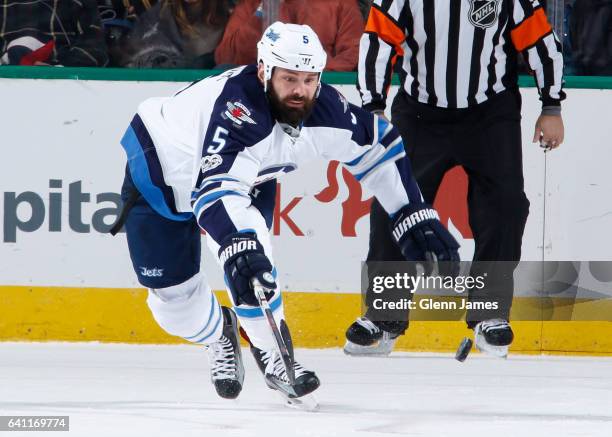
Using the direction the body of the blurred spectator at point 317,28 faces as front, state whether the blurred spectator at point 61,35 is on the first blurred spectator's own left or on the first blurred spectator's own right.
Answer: on the first blurred spectator's own right

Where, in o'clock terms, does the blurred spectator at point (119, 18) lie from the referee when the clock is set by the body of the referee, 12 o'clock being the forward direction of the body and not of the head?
The blurred spectator is roughly at 4 o'clock from the referee.

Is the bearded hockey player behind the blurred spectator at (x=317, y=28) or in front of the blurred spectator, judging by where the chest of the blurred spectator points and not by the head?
in front

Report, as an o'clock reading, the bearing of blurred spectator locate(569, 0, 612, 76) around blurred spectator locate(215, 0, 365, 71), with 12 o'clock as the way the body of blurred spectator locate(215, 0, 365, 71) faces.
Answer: blurred spectator locate(569, 0, 612, 76) is roughly at 9 o'clock from blurred spectator locate(215, 0, 365, 71).

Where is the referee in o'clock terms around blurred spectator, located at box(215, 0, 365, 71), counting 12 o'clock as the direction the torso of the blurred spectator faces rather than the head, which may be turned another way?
The referee is roughly at 11 o'clock from the blurred spectator.

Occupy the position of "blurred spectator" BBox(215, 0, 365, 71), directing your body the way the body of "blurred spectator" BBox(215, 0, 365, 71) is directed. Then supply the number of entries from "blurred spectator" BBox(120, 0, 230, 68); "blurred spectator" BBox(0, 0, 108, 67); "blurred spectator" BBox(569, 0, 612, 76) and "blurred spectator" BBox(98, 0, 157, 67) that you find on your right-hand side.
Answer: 3

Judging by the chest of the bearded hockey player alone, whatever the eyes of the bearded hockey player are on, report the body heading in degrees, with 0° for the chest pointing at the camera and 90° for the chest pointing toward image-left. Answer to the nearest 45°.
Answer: approximately 315°

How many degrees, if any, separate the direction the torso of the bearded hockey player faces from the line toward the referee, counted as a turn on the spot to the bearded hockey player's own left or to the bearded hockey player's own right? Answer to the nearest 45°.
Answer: approximately 90° to the bearded hockey player's own left

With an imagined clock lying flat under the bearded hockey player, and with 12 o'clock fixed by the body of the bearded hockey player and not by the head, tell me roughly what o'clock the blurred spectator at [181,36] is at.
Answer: The blurred spectator is roughly at 7 o'clock from the bearded hockey player.

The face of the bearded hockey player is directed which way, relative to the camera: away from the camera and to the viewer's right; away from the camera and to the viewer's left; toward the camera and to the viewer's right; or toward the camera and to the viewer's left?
toward the camera and to the viewer's right

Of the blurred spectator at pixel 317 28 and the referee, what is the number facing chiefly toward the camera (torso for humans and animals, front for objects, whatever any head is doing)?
2
